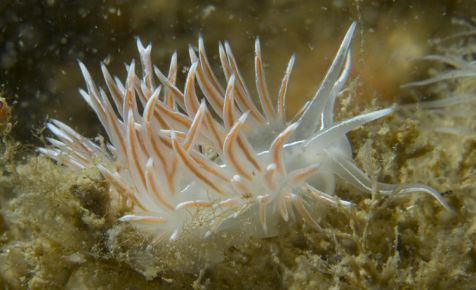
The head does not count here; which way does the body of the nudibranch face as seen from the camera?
to the viewer's right
